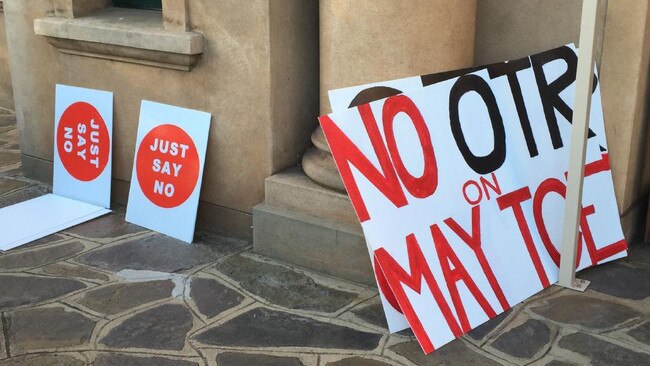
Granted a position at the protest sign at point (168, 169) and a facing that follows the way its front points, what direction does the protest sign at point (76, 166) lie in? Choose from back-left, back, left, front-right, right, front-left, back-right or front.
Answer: right

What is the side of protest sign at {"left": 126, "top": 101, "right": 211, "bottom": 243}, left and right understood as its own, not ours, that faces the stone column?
left

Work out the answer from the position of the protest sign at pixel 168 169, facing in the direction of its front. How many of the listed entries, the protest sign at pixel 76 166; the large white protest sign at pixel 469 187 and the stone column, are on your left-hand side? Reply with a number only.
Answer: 2

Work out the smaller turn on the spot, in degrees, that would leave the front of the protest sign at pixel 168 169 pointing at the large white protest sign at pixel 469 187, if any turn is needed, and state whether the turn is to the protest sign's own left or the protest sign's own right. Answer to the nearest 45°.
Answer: approximately 90° to the protest sign's own left

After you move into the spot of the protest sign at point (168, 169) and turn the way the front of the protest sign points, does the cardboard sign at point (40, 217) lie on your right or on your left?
on your right

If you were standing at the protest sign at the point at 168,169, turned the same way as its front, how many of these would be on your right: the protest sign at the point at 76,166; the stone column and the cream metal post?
1

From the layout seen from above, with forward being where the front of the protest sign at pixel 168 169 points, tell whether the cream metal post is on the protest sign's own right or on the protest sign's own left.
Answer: on the protest sign's own left

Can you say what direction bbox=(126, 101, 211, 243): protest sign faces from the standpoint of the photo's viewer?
facing the viewer and to the left of the viewer
